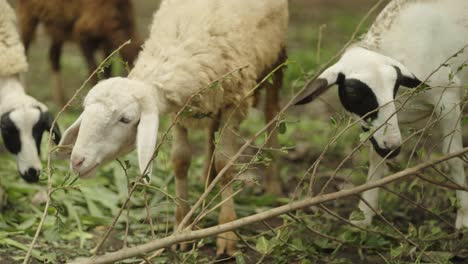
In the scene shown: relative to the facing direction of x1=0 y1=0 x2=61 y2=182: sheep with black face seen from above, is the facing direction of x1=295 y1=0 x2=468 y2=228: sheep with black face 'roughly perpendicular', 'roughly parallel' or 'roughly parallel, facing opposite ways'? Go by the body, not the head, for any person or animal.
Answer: roughly perpendicular

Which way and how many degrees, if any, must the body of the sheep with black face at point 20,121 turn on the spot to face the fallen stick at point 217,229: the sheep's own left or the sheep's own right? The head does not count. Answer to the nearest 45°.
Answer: approximately 45° to the sheep's own left

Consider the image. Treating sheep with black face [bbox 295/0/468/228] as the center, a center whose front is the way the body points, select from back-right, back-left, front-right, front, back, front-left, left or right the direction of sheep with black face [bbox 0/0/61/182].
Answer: front-right

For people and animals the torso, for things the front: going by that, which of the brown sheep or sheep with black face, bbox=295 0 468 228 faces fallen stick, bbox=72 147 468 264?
the sheep with black face

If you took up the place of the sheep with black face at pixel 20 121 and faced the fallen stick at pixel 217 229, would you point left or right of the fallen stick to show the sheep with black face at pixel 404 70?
left

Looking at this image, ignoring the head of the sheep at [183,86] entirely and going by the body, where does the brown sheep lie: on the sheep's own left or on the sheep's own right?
on the sheep's own right

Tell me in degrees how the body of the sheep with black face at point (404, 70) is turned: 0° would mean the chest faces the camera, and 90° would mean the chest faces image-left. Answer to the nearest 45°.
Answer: approximately 45°

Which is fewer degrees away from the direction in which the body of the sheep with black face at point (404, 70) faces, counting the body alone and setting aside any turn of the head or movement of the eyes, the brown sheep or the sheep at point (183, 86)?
the sheep

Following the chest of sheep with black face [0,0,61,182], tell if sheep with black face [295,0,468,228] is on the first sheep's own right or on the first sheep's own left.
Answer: on the first sheep's own left

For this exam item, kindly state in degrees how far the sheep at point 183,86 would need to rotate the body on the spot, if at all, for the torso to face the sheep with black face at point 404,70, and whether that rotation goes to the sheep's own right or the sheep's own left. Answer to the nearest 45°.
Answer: approximately 135° to the sheep's own left
